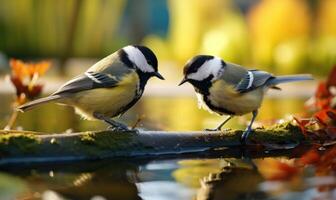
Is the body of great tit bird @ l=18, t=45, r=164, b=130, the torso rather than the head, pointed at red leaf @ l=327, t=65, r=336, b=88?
yes

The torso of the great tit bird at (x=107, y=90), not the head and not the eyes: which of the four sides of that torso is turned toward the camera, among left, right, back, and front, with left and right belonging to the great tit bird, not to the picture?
right

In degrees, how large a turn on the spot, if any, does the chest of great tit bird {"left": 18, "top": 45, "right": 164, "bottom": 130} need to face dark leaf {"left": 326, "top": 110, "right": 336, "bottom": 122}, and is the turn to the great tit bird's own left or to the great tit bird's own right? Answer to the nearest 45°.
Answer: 0° — it already faces it

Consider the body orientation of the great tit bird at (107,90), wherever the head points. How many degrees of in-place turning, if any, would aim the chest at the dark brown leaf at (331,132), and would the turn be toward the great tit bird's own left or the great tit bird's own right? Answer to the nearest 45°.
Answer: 0° — it already faces it

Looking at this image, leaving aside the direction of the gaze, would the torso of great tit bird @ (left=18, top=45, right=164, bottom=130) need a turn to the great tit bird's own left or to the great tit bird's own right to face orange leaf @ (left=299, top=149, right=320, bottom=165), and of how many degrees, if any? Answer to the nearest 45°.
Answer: approximately 45° to the great tit bird's own right

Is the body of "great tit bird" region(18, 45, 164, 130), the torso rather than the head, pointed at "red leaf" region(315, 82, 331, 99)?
yes
